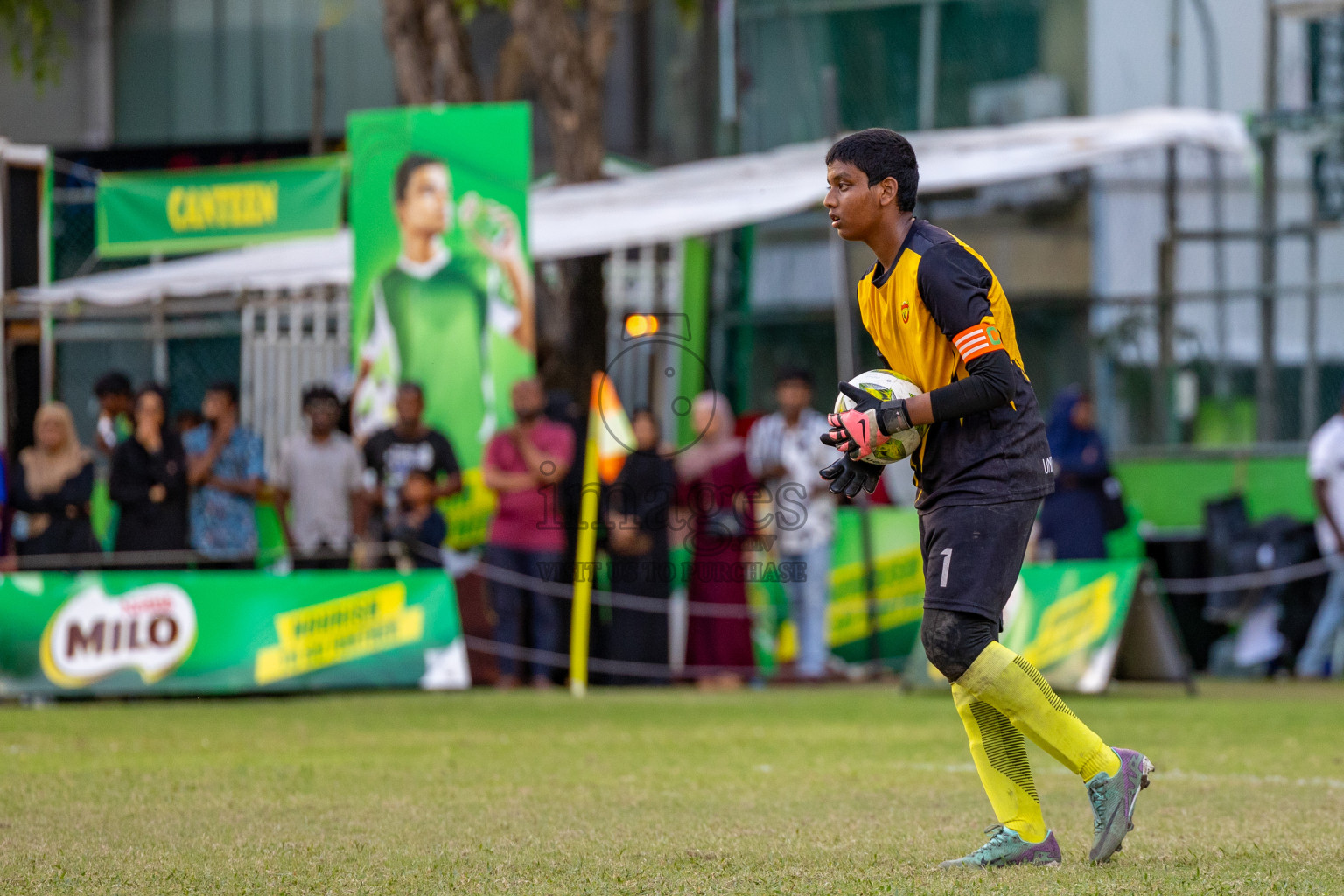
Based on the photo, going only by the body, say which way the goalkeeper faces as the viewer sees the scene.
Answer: to the viewer's left

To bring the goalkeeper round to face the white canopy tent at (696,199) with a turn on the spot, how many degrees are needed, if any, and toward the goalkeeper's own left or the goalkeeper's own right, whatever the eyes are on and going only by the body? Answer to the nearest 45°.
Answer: approximately 90° to the goalkeeper's own right

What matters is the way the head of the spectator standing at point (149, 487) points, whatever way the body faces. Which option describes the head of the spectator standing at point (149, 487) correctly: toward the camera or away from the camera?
toward the camera

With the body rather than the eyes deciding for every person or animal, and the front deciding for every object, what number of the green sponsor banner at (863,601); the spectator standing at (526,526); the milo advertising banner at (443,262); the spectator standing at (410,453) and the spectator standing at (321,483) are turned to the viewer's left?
0

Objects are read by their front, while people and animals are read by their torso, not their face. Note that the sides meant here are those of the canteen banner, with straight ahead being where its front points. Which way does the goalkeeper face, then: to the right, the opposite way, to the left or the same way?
to the right

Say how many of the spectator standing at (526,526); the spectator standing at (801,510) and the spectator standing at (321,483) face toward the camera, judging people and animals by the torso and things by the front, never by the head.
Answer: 3

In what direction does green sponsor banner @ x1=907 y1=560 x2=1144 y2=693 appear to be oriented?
toward the camera

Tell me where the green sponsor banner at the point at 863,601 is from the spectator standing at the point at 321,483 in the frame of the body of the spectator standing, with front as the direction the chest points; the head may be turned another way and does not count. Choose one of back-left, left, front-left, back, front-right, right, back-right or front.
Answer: left

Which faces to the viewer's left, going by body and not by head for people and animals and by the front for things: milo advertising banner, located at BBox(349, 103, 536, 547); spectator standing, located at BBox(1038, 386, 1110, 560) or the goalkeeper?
the goalkeeper

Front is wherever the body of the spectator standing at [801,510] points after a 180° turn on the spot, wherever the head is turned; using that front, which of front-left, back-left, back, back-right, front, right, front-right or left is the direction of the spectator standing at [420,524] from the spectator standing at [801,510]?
left

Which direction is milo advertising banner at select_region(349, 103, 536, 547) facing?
toward the camera

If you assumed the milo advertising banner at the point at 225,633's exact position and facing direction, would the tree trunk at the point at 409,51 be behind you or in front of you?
behind

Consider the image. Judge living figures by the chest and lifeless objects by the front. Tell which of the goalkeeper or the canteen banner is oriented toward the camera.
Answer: the canteen banner

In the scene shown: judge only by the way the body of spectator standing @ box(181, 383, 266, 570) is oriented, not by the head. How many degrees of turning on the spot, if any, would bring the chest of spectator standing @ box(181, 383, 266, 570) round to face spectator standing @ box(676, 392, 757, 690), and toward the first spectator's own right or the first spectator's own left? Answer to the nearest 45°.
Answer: approximately 135° to the first spectator's own left

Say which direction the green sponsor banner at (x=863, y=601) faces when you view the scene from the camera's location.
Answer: facing the viewer

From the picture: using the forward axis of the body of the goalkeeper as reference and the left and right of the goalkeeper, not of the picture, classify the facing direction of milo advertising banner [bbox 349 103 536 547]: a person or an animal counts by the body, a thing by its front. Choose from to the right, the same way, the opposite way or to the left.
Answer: to the left

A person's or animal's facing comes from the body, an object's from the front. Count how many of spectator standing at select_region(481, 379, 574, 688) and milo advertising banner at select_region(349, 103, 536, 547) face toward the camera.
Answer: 2

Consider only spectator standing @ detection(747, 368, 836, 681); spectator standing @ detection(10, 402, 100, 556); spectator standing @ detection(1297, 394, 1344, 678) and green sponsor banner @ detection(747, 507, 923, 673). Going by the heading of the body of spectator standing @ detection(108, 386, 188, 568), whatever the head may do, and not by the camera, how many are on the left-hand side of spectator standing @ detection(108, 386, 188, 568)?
3
